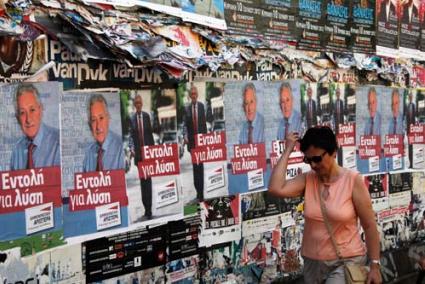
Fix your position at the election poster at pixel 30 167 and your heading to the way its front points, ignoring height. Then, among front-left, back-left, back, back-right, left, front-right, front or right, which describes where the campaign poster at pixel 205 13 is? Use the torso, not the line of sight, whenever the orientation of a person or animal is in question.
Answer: left

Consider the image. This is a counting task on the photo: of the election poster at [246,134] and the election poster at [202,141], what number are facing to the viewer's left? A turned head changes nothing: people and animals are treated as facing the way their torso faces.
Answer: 0

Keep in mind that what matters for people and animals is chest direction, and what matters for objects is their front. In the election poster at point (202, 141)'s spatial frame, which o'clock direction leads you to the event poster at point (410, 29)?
The event poster is roughly at 9 o'clock from the election poster.

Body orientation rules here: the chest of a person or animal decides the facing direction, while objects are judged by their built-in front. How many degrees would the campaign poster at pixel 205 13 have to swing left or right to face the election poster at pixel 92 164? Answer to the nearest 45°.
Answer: approximately 90° to its right

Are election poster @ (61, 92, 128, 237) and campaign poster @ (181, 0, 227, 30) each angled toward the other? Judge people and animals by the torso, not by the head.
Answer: no

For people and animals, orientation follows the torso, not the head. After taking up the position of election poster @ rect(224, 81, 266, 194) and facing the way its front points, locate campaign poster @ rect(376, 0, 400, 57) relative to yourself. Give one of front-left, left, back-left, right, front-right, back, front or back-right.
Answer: left

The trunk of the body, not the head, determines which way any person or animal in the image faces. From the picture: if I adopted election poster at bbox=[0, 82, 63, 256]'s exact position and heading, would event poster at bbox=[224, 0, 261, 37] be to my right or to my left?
on my left

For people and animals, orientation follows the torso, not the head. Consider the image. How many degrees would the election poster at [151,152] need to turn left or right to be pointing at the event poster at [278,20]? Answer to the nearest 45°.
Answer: approximately 90° to its left

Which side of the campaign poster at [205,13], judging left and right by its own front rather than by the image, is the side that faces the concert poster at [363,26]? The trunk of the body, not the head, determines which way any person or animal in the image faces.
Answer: left

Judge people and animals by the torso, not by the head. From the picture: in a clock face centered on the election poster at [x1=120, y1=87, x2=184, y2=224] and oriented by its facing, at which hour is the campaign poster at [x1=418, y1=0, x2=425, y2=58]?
The campaign poster is roughly at 9 o'clock from the election poster.

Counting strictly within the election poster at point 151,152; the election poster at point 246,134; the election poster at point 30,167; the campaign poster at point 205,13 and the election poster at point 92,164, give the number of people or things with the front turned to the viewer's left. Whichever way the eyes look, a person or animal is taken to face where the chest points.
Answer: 0

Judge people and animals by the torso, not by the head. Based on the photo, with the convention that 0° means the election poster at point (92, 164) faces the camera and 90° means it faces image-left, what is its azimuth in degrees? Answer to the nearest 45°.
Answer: approximately 315°

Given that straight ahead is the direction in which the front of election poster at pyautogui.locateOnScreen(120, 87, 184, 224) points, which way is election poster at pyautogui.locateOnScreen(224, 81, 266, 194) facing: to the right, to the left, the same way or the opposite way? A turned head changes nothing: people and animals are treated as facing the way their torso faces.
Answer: the same way

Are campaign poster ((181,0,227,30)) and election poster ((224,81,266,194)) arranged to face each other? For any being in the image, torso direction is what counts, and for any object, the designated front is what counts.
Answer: no

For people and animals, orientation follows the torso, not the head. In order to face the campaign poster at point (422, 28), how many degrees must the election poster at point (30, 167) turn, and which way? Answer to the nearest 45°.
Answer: approximately 90° to its left

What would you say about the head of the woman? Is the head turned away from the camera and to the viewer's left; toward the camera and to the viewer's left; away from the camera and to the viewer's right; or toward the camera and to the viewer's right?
toward the camera and to the viewer's left

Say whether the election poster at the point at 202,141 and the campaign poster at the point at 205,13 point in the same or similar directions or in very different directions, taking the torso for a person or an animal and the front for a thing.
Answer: same or similar directions

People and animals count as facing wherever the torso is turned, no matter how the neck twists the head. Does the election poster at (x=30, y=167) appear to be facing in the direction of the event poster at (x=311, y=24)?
no

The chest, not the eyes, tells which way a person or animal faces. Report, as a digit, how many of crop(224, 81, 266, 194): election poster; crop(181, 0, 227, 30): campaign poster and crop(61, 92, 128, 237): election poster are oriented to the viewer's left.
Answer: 0

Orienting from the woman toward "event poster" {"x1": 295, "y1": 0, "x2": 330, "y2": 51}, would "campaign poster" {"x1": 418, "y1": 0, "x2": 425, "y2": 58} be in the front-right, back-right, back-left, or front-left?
front-right
